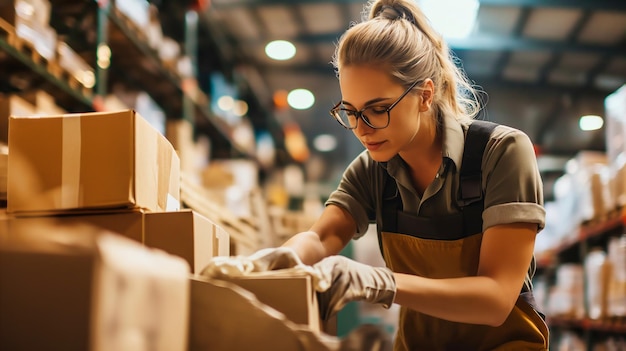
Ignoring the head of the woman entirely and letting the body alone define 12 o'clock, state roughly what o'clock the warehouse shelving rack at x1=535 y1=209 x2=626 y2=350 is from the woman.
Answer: The warehouse shelving rack is roughly at 5 o'clock from the woman.

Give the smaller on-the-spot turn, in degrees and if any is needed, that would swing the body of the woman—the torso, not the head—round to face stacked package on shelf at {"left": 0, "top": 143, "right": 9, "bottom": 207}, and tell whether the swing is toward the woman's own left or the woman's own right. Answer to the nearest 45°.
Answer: approximately 45° to the woman's own right

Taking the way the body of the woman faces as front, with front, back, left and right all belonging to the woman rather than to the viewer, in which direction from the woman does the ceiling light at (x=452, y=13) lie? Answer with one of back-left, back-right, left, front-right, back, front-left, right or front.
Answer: back-right

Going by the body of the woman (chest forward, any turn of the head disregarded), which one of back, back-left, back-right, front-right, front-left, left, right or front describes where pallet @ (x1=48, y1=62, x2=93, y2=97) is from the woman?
right

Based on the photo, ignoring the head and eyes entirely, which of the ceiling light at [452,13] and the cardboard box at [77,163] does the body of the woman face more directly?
the cardboard box

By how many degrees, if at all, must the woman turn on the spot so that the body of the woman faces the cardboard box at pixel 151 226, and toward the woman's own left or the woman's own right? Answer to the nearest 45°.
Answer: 0° — they already face it

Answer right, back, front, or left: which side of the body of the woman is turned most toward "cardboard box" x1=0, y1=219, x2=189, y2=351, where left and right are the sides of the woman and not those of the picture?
front

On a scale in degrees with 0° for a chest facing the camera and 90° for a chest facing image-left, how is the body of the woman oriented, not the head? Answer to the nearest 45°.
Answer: approximately 45°

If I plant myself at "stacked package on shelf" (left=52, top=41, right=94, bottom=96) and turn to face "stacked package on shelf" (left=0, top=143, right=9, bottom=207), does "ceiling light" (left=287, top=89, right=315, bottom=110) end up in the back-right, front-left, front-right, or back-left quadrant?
back-left
